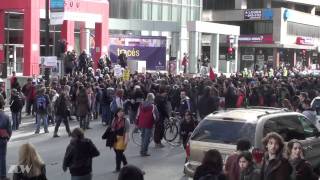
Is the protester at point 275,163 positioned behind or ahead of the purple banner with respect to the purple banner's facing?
ahead

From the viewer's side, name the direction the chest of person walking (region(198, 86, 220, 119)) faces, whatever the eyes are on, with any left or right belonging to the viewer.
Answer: facing away from the viewer

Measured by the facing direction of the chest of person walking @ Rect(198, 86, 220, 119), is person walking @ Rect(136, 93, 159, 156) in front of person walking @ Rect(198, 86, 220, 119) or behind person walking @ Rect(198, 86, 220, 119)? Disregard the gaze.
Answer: behind

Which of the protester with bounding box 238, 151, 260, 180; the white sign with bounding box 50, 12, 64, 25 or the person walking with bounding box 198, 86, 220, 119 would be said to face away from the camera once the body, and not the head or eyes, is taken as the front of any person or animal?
the person walking

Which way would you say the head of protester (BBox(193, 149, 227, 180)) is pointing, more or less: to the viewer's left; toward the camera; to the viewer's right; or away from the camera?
away from the camera

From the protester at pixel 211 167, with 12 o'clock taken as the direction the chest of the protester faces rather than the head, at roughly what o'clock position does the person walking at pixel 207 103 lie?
The person walking is roughly at 12 o'clock from the protester.

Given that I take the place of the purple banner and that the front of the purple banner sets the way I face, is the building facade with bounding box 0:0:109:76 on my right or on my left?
on my right

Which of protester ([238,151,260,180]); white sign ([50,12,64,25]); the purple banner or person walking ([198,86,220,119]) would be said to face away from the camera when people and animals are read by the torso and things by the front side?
the person walking
